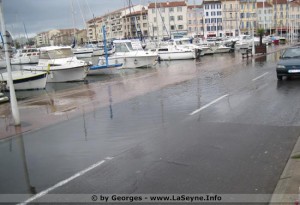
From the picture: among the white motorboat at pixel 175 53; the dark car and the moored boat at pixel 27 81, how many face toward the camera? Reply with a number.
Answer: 1

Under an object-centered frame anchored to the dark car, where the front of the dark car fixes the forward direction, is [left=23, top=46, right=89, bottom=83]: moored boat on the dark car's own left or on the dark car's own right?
on the dark car's own right

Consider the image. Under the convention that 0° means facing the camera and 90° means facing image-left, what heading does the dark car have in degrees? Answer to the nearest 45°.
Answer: approximately 0°

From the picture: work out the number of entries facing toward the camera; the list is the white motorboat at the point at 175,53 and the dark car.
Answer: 1

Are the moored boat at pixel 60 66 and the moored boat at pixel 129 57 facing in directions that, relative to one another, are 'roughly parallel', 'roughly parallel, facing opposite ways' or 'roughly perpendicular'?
roughly parallel
